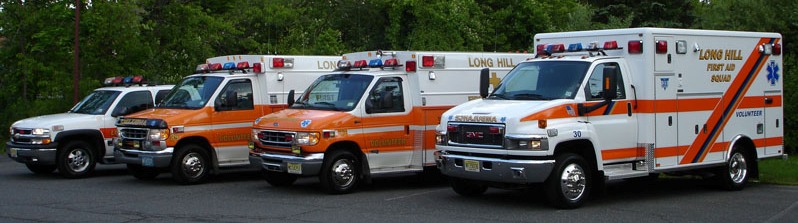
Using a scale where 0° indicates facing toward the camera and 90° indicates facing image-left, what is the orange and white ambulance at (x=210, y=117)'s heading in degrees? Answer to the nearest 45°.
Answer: approximately 45°

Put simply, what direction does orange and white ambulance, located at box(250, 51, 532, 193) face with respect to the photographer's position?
facing the viewer and to the left of the viewer

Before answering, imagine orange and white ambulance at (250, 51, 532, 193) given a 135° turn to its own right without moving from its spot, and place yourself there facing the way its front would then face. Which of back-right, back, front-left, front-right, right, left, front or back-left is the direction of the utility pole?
front-left

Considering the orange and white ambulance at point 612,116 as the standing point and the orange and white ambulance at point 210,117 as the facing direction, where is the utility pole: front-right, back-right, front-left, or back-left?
front-right

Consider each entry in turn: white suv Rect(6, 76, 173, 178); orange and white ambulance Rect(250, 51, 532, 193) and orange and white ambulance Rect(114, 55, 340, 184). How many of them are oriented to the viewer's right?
0

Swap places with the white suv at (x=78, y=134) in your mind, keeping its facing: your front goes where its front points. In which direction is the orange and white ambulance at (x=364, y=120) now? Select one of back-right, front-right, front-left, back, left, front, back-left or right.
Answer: left

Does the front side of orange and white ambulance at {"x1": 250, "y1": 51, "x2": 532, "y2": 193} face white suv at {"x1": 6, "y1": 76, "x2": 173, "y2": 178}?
no

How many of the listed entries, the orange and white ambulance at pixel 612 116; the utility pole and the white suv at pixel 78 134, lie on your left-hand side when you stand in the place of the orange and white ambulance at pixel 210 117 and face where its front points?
1

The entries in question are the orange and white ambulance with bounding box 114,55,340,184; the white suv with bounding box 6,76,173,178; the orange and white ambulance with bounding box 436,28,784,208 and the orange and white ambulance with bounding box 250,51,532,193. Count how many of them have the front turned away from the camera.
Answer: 0

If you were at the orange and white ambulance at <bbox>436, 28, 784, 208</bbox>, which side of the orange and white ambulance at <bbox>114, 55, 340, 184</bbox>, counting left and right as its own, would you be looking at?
left

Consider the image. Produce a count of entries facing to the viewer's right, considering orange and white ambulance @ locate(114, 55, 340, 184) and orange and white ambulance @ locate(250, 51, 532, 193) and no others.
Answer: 0

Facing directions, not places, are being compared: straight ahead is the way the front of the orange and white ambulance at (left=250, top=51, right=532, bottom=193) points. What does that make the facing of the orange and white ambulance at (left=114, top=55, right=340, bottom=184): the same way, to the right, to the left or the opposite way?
the same way

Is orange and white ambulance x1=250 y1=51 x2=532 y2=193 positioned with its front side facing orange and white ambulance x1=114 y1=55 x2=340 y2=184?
no

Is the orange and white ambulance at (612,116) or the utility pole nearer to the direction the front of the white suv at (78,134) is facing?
the orange and white ambulance

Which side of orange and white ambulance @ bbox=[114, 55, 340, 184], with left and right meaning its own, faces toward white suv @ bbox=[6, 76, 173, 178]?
right

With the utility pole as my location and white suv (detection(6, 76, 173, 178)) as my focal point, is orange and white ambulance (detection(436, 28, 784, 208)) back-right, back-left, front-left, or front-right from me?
front-left

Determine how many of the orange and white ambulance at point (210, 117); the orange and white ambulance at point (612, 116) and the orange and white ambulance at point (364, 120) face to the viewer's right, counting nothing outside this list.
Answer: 0

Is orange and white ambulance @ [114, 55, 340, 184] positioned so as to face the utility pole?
no
